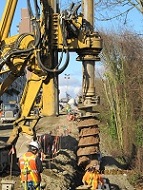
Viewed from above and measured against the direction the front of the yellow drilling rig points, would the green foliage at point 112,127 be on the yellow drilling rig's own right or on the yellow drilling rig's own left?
on the yellow drilling rig's own left

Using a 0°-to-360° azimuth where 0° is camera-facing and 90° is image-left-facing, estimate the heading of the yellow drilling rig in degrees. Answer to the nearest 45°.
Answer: approximately 270°

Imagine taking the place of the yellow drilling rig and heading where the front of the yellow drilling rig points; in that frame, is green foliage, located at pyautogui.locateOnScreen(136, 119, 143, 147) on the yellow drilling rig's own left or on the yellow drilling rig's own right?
on the yellow drilling rig's own left
